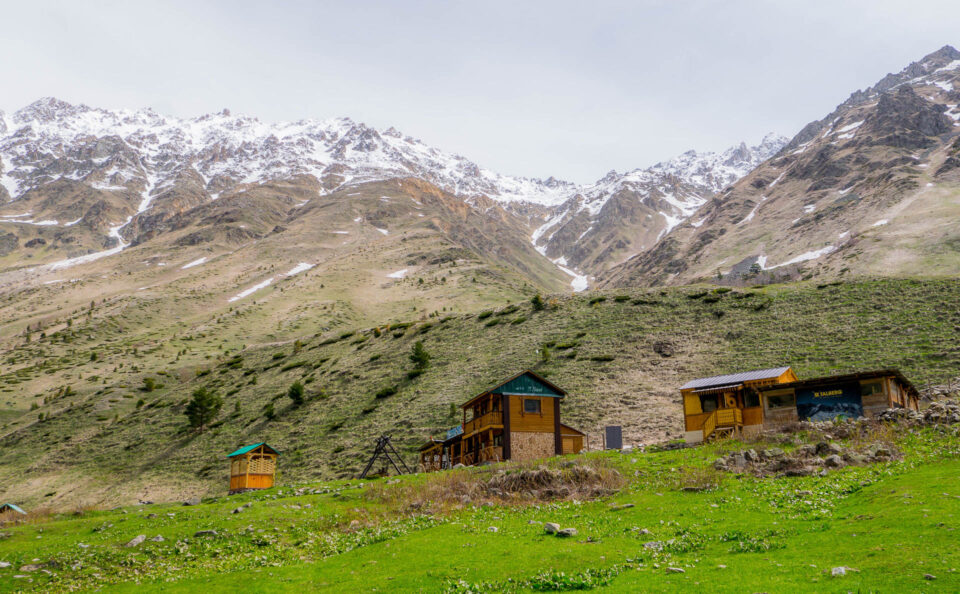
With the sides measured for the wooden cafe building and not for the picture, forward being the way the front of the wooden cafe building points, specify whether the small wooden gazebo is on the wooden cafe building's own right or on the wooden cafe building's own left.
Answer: on the wooden cafe building's own right

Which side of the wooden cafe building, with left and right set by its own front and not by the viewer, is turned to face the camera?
front

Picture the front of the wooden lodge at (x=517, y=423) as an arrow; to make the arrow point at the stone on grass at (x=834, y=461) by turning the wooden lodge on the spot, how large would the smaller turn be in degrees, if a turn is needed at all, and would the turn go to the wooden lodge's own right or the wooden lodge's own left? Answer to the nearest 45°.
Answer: approximately 90° to the wooden lodge's own left

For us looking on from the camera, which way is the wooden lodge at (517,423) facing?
facing the viewer and to the left of the viewer

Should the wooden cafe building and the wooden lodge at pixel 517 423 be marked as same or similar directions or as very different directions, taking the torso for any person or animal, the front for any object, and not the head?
same or similar directions

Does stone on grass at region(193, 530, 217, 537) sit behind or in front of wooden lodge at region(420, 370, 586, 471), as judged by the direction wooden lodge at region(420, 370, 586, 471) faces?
in front

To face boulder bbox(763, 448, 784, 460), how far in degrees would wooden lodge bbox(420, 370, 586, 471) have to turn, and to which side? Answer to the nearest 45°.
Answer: approximately 90° to its left

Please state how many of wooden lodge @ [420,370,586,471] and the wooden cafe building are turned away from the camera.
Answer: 0

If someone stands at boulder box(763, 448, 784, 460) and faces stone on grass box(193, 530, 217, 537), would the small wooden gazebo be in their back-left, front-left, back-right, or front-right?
front-right

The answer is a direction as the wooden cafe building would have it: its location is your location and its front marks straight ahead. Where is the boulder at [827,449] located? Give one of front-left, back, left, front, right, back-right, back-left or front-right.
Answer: front

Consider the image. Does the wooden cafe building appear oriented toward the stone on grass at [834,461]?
yes

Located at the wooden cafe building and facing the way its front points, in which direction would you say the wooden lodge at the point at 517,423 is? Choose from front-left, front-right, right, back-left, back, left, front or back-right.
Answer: right

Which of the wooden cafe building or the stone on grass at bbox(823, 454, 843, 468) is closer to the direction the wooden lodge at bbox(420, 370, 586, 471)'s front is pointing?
the stone on grass
